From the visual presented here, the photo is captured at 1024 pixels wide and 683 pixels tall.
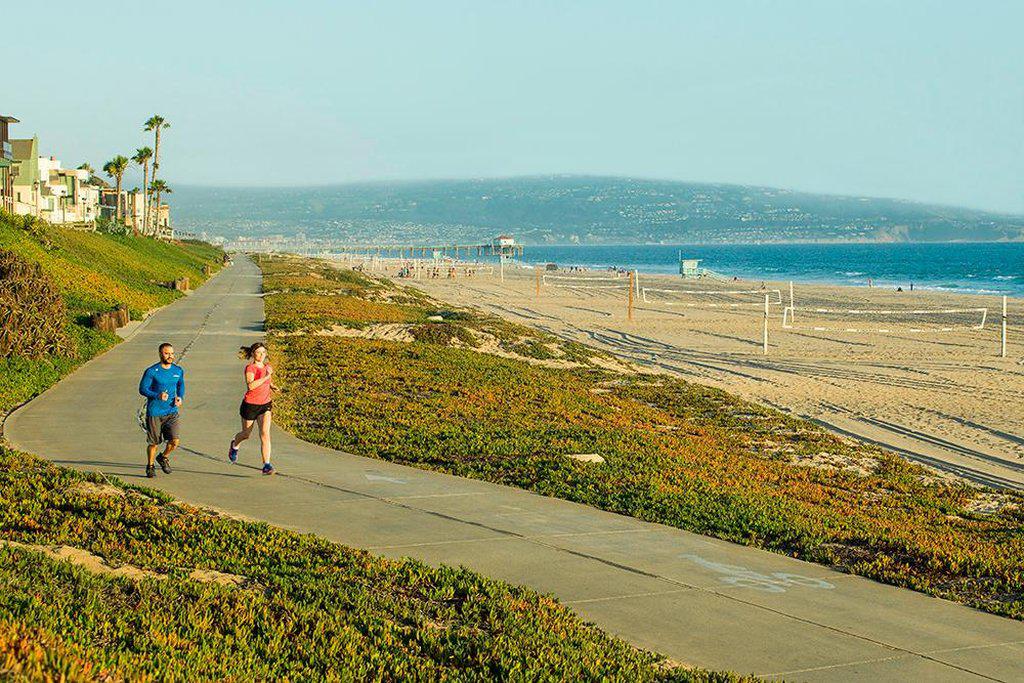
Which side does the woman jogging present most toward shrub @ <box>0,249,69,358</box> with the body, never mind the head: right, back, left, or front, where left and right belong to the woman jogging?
back

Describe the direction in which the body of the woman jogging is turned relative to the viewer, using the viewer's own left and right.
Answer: facing the viewer and to the right of the viewer

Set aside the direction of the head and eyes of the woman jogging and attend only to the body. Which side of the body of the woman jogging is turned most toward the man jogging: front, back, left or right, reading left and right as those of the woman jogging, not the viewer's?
right

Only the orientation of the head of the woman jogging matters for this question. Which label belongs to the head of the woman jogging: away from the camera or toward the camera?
toward the camera
